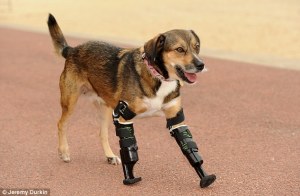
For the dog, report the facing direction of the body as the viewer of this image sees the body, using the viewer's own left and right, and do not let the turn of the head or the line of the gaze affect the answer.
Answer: facing the viewer and to the right of the viewer
